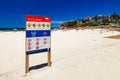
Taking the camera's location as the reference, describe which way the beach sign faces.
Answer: facing the viewer and to the right of the viewer
